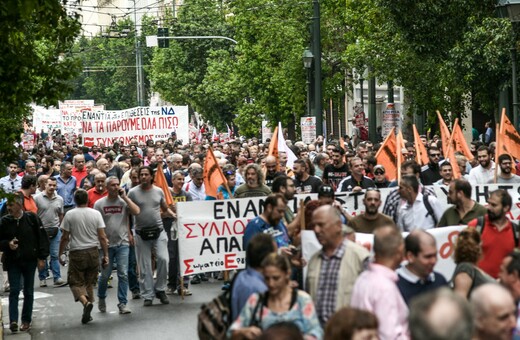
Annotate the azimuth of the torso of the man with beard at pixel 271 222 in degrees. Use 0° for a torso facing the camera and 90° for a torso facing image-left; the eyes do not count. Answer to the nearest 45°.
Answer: approximately 315°

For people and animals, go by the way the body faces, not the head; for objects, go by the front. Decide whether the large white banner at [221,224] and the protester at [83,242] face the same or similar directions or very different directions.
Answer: very different directions

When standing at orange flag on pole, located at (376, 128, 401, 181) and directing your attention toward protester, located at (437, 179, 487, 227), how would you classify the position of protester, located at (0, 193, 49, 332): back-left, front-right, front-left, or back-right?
front-right

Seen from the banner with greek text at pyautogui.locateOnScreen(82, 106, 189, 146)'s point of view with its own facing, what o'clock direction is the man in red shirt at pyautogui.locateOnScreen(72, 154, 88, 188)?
The man in red shirt is roughly at 12 o'clock from the banner with greek text.

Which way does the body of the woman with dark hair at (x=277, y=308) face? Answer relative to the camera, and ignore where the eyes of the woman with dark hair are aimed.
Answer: toward the camera

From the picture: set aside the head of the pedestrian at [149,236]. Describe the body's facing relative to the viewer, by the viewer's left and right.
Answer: facing the viewer

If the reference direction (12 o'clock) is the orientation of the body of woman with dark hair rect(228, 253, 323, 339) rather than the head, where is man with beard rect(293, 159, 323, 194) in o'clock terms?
The man with beard is roughly at 6 o'clock from the woman with dark hair.

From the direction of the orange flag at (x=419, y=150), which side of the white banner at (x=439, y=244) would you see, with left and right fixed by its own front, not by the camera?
back

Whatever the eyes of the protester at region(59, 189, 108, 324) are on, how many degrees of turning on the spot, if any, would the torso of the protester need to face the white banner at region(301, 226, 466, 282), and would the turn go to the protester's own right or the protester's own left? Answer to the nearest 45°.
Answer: approximately 135° to the protester's own right

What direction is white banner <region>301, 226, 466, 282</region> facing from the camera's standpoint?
toward the camera

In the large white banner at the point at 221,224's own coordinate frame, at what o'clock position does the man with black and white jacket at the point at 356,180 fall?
The man with black and white jacket is roughly at 8 o'clock from the large white banner.

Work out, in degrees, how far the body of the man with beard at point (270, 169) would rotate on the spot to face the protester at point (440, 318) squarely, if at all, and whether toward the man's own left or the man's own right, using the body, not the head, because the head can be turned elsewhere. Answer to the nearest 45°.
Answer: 0° — they already face them

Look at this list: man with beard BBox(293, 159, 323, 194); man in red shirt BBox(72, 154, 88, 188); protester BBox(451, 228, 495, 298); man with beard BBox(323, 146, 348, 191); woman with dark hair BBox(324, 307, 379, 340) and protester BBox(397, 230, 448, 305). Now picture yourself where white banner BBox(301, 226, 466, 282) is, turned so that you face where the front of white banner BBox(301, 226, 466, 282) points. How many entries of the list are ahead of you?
3
